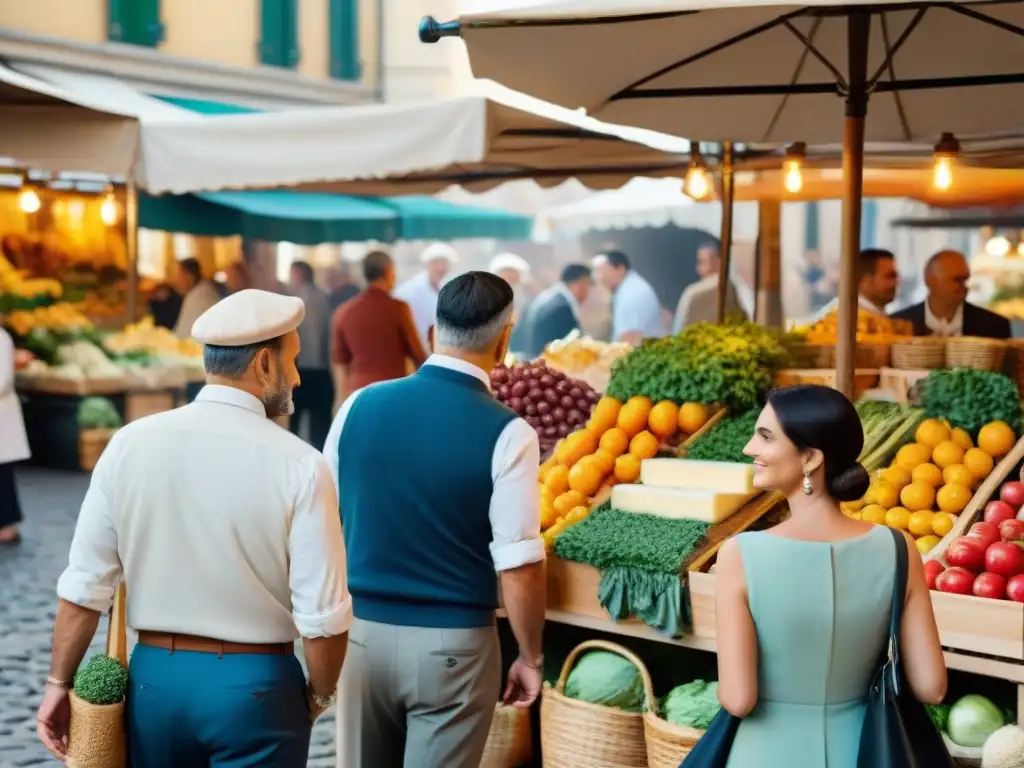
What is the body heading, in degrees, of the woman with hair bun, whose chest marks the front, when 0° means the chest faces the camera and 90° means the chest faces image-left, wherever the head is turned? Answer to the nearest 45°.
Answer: approximately 180°

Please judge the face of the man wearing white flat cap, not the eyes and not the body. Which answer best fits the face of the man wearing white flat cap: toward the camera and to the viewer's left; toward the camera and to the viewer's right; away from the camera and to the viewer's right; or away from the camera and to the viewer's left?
away from the camera and to the viewer's right

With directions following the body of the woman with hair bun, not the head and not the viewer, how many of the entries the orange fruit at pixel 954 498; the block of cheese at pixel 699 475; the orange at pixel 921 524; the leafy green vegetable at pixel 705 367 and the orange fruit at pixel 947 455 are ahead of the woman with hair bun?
5

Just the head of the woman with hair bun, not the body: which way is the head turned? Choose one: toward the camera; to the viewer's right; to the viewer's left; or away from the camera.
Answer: to the viewer's left

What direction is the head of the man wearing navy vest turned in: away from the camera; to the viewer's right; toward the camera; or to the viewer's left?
away from the camera

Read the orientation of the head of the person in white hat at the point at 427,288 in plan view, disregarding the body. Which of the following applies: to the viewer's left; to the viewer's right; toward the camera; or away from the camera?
toward the camera

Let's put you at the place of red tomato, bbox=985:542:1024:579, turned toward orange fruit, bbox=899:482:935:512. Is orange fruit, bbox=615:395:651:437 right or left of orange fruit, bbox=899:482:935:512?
left

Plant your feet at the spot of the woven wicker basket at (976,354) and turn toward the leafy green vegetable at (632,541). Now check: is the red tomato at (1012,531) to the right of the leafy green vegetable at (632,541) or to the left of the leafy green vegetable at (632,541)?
left

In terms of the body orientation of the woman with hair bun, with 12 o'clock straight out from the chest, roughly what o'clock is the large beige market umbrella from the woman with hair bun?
The large beige market umbrella is roughly at 12 o'clock from the woman with hair bun.

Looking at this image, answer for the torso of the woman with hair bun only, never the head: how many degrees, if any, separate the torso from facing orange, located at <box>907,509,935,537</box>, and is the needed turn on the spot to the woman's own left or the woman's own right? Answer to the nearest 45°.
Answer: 0° — they already face it

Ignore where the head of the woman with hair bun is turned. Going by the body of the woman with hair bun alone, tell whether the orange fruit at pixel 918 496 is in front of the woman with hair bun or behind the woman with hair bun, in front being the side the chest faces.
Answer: in front

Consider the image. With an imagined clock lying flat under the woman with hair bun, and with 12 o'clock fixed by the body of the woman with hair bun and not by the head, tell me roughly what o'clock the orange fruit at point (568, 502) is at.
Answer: The orange fruit is roughly at 11 o'clock from the woman with hair bun.

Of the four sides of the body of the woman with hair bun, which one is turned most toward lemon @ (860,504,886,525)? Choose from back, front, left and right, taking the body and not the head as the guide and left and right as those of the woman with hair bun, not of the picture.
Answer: front
